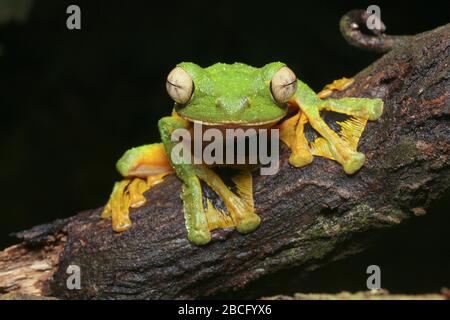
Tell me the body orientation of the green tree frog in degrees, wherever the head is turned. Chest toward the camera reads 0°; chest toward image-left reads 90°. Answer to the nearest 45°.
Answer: approximately 0°
